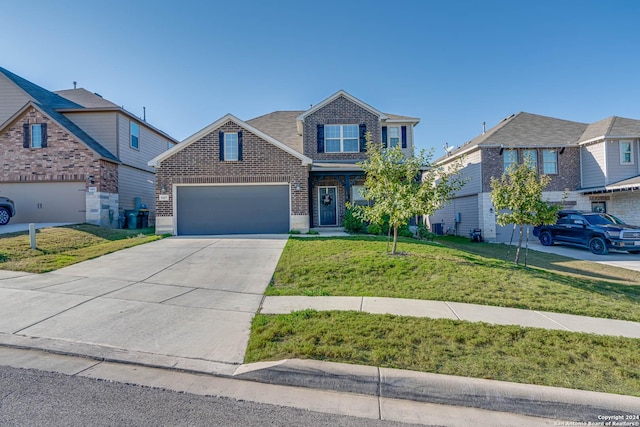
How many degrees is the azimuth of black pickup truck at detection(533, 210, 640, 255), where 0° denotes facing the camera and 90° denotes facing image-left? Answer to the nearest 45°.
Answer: approximately 315°

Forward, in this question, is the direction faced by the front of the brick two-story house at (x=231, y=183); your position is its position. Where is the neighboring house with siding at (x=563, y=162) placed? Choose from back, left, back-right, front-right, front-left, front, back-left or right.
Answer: left

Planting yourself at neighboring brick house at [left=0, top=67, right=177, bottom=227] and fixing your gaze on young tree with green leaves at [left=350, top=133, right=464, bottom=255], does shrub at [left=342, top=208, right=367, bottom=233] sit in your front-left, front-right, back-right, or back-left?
front-left

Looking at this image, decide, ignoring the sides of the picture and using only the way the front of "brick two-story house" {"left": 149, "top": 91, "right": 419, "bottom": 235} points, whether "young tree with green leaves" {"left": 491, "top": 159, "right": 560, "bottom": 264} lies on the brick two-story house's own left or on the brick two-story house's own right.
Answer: on the brick two-story house's own left

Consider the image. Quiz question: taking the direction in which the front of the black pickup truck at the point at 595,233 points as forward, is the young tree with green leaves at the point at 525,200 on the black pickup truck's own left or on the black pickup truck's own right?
on the black pickup truck's own right

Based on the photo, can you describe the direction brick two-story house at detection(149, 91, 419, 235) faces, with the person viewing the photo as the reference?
facing the viewer

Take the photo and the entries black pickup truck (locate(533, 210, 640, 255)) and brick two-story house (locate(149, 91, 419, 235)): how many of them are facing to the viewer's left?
0

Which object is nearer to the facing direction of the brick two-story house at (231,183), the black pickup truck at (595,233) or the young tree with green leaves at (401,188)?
the young tree with green leaves

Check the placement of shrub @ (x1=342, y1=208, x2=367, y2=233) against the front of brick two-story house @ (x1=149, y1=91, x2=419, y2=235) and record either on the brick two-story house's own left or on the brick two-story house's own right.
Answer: on the brick two-story house's own left

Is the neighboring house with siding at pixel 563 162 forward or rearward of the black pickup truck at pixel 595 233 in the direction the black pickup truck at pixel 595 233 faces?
rearward

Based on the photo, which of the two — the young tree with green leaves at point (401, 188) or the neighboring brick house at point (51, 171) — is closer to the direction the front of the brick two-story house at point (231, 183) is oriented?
the young tree with green leaves
